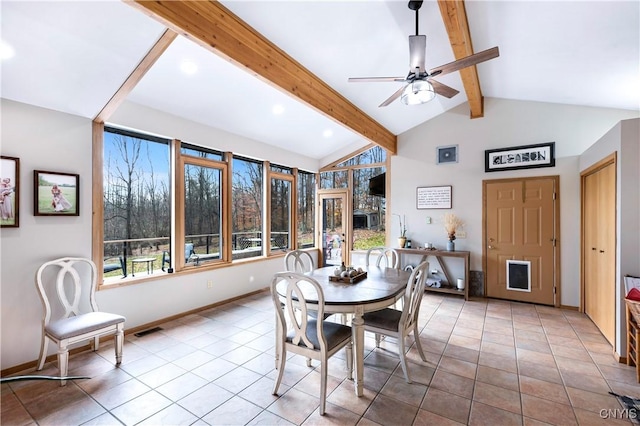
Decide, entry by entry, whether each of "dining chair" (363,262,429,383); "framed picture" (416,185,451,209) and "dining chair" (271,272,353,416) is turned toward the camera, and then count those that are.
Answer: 1

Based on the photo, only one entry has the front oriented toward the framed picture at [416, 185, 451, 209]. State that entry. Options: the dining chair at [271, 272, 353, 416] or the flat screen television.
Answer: the dining chair

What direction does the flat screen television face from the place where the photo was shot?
facing the viewer and to the left of the viewer

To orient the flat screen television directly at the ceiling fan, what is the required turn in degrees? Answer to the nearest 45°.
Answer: approximately 45° to its left

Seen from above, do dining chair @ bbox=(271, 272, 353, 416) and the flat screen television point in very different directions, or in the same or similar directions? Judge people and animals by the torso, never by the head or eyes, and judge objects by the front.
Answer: very different directions

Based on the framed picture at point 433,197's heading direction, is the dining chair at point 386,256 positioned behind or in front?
in front

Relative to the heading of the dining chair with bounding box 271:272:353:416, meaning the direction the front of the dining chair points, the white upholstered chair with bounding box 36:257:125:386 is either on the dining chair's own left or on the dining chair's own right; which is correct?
on the dining chair's own left

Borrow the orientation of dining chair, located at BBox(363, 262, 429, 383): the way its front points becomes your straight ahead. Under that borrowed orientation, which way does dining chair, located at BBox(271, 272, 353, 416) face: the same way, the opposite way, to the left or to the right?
to the right

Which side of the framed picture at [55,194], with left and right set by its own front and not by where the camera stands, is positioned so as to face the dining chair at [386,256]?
front

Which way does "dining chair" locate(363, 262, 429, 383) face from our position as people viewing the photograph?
facing away from the viewer and to the left of the viewer

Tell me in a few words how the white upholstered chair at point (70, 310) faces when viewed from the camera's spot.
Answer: facing the viewer and to the right of the viewer

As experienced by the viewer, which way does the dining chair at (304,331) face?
facing away from the viewer and to the right of the viewer
